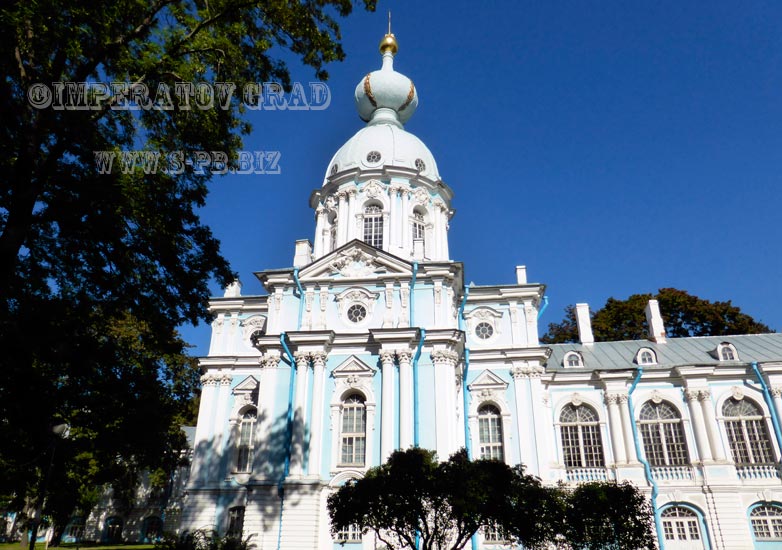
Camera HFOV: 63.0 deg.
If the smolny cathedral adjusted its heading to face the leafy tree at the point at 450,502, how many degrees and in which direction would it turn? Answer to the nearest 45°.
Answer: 0° — it already faces it

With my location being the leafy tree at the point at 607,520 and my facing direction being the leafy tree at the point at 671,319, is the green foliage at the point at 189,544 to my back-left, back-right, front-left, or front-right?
back-left

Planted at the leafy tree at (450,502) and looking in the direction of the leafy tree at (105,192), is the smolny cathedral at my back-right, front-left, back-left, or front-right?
back-right

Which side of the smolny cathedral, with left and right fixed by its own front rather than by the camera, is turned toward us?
front

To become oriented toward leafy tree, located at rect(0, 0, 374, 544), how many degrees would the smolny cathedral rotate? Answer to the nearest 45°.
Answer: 0° — it already faces it

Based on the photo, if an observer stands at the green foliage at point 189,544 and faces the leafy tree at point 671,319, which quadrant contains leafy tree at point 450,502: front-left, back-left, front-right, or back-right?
front-right

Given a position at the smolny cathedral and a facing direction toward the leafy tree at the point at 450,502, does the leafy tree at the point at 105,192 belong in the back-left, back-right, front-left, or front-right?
front-right

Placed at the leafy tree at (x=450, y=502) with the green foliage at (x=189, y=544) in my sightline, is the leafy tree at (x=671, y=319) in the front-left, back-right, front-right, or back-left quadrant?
back-right

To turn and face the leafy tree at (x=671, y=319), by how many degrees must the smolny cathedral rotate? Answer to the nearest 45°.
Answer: approximately 135° to its left

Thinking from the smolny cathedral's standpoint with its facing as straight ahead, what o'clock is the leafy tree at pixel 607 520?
The leafy tree is roughly at 11 o'clock from the smolny cathedral.
